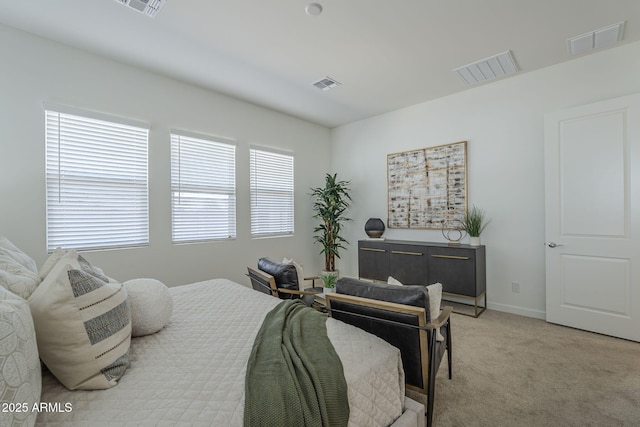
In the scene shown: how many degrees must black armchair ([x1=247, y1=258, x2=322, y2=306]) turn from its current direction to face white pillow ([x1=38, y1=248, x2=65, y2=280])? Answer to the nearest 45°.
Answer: approximately 180°

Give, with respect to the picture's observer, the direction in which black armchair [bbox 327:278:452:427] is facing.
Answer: facing away from the viewer and to the right of the viewer

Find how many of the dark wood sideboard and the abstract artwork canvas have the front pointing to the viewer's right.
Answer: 0

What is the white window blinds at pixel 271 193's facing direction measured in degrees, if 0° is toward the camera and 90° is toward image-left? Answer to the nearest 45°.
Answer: approximately 315°

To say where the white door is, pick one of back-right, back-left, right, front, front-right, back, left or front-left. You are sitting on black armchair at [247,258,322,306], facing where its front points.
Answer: front-right

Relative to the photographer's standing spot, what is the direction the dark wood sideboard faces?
facing the viewer and to the left of the viewer

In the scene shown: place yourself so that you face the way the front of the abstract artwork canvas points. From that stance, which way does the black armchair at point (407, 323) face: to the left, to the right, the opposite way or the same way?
the opposite way

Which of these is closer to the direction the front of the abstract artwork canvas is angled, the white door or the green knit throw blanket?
the green knit throw blanket

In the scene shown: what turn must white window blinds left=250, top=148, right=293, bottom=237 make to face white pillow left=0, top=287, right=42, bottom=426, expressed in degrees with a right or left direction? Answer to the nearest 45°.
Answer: approximately 45° to its right

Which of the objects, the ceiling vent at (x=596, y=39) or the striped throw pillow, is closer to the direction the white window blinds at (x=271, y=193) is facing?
the ceiling vent

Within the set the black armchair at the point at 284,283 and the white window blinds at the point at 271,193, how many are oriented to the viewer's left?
0

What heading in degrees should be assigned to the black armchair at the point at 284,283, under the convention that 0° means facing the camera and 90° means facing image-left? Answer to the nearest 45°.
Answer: approximately 225°

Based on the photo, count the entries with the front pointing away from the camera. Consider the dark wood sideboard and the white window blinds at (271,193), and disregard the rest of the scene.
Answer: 0

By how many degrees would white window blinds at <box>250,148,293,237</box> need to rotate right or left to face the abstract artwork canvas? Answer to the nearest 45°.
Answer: approximately 45° to its left
